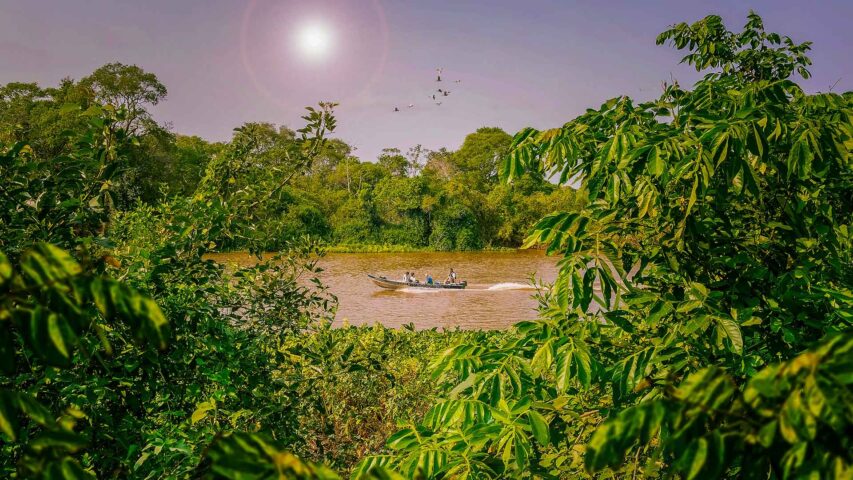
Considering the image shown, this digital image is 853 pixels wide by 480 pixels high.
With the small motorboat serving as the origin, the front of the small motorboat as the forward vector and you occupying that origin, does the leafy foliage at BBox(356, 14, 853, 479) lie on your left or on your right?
on your left

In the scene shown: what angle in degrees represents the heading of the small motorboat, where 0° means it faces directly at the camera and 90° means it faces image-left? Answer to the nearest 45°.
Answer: approximately 90°
